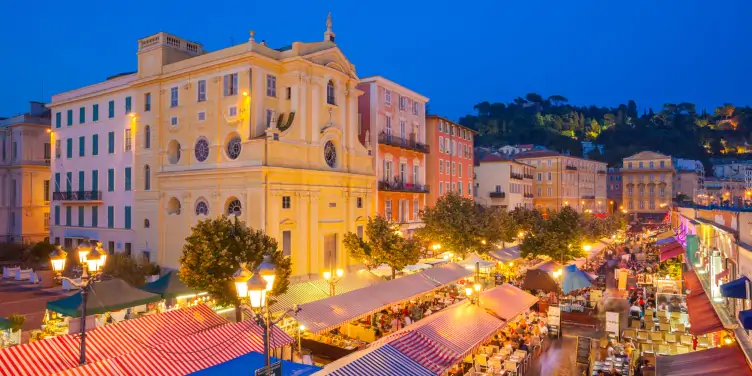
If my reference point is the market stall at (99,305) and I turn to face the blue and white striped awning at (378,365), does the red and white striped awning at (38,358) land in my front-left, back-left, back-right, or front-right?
front-right

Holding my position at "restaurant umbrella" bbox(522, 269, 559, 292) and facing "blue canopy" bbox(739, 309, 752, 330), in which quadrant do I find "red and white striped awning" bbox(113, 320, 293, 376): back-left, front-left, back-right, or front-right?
front-right

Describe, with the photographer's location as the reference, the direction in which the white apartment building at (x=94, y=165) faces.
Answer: facing the viewer and to the left of the viewer

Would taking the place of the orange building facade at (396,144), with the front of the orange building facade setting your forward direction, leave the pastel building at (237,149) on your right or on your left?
on your right

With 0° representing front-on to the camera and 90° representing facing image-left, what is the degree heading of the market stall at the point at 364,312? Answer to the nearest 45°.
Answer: approximately 315°

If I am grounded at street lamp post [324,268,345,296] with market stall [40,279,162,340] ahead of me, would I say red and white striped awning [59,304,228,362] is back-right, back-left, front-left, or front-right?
front-left

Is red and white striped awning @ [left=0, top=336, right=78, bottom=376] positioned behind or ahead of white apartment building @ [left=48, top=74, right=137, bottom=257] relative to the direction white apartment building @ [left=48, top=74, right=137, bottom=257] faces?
ahead

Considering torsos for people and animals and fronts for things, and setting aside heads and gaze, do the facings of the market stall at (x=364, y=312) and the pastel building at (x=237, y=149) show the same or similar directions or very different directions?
same or similar directions

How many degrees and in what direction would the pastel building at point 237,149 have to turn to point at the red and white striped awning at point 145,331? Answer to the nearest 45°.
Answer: approximately 45° to its right

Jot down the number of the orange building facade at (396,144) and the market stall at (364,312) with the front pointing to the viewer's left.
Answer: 0

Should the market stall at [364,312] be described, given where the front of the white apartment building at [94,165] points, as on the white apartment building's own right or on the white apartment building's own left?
on the white apartment building's own left

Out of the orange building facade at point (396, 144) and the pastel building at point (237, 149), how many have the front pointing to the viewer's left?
0
